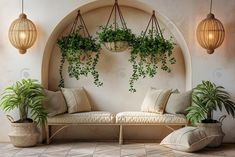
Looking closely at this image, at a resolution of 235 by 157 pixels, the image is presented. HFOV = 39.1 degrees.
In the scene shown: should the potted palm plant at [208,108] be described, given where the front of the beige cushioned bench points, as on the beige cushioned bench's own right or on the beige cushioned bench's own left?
on the beige cushioned bench's own left

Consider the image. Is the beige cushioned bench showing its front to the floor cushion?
no

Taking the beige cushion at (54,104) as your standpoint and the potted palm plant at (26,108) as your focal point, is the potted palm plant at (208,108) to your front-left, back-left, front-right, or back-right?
back-left

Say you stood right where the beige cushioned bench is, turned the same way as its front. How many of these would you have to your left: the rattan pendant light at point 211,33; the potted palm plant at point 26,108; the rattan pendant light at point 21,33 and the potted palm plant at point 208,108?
2

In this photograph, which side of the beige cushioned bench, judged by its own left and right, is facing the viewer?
front

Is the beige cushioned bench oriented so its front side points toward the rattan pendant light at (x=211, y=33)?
no

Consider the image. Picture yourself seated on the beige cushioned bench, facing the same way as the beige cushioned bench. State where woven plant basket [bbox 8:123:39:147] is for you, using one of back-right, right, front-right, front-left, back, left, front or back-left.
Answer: right

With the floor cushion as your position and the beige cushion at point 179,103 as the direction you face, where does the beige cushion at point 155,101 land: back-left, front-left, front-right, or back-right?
front-left

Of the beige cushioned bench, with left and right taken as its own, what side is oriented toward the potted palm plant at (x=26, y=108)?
right

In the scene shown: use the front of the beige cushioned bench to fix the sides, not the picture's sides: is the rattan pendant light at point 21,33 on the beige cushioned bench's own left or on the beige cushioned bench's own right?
on the beige cushioned bench's own right
